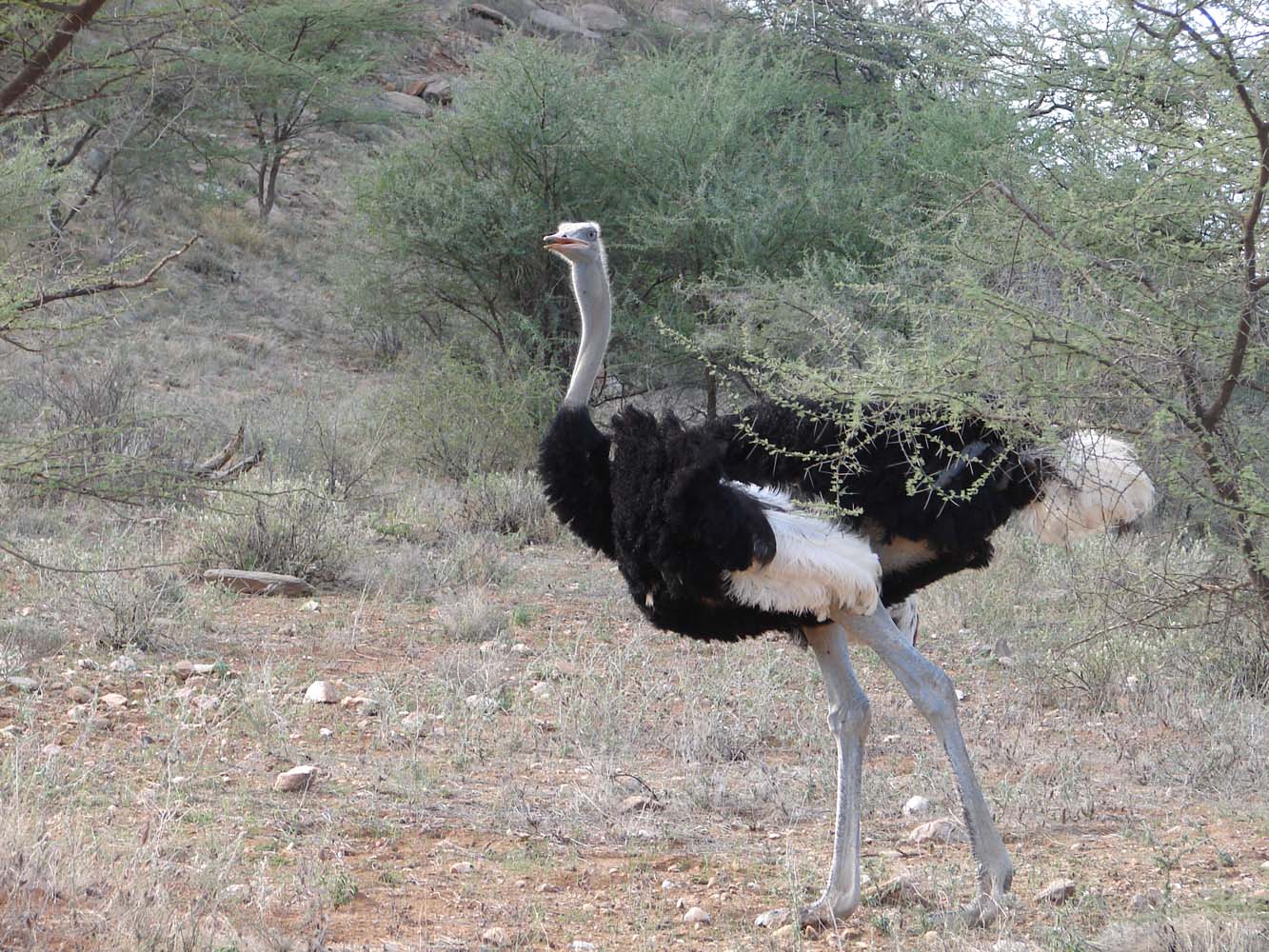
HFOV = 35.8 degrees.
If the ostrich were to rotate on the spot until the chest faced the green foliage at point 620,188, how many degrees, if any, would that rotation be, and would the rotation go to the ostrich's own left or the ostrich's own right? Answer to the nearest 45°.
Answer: approximately 90° to the ostrich's own right

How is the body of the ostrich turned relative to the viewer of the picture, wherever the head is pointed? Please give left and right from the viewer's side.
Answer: facing to the left of the viewer

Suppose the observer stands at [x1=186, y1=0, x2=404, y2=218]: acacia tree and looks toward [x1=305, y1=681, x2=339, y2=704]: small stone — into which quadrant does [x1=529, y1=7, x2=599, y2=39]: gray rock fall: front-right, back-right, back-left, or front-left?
back-left

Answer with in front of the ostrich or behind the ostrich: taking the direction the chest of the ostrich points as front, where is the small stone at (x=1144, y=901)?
behind

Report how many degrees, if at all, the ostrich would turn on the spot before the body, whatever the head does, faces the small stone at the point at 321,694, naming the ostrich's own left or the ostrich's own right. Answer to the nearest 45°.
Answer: approximately 45° to the ostrich's own right

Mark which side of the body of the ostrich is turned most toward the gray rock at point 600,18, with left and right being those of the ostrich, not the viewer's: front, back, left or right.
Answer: right

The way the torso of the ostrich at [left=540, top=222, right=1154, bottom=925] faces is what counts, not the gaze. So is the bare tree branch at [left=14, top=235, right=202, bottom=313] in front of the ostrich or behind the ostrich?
in front

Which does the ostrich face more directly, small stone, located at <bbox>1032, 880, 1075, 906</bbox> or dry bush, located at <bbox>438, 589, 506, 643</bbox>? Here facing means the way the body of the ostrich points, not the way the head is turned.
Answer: the dry bush

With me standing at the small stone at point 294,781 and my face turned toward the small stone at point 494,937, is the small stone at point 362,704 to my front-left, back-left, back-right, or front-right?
back-left

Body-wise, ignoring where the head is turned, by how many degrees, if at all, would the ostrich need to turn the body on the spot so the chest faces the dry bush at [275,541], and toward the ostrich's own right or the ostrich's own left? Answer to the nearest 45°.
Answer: approximately 45° to the ostrich's own right
